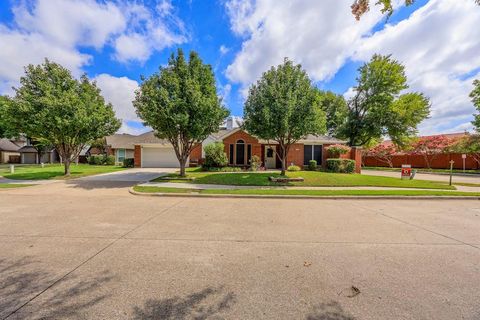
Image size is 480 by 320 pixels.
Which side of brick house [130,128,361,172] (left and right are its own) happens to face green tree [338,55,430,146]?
left

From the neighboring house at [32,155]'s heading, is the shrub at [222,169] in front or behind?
in front

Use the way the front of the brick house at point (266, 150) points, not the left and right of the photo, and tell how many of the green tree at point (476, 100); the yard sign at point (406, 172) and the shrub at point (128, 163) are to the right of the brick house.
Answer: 1

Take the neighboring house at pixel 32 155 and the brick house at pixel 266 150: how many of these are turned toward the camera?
2

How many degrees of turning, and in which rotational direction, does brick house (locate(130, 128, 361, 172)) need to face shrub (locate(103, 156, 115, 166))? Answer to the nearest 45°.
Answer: approximately 90° to its right

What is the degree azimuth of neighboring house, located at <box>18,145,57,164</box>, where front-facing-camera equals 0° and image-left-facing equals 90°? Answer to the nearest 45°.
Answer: approximately 0°

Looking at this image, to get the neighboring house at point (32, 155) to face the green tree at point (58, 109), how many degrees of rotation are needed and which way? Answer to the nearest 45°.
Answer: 0° — it already faces it

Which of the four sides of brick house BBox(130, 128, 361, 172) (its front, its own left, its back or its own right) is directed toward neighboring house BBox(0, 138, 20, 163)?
right

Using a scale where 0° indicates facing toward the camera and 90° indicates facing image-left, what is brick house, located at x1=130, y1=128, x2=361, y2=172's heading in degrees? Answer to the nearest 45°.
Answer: approximately 0°
